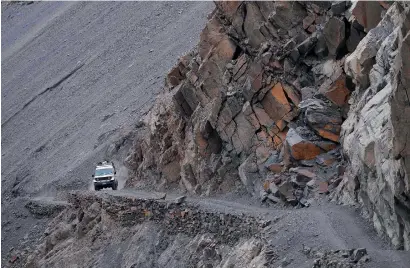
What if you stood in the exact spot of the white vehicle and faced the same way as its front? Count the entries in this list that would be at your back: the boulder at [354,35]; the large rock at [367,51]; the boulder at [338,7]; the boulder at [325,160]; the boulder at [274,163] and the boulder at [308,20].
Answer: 0

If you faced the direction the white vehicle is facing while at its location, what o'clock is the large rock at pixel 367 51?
The large rock is roughly at 11 o'clock from the white vehicle.

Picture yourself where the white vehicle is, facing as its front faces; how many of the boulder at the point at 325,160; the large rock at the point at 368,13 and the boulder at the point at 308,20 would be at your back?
0

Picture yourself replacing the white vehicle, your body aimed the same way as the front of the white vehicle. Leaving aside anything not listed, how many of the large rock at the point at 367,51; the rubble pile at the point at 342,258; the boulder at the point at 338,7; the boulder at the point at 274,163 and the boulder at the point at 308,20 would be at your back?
0

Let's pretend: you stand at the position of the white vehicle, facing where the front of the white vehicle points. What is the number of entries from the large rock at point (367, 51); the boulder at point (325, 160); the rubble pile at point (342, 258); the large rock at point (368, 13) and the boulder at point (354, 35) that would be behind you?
0

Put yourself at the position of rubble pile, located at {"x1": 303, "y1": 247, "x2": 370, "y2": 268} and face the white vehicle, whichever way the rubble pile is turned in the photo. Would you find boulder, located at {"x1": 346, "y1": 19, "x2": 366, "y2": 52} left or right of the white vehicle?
right

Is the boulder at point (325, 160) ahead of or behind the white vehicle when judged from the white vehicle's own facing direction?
ahead

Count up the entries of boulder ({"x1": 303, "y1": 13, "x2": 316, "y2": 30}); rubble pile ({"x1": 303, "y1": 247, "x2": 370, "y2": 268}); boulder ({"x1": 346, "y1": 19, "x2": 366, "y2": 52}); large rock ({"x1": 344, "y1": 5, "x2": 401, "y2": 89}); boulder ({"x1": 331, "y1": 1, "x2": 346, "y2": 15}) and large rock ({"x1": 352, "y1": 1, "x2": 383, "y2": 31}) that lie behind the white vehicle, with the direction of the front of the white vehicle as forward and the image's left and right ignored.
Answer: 0

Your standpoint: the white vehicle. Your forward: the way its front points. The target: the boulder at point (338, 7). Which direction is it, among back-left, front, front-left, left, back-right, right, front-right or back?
front-left

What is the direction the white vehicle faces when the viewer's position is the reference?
facing the viewer

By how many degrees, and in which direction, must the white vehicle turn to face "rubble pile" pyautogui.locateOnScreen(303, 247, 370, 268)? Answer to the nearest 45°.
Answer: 0° — it already faces it

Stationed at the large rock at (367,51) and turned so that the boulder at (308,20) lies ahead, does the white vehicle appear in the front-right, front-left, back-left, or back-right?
front-left

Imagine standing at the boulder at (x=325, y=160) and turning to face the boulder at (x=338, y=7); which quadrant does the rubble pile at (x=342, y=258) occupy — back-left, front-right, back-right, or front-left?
back-right

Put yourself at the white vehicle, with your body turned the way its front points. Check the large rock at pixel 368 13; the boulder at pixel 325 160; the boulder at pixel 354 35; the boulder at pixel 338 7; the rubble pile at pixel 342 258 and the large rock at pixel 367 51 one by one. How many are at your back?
0

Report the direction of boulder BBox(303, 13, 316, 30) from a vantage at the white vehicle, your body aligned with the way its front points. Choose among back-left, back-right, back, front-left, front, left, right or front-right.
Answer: front-left
